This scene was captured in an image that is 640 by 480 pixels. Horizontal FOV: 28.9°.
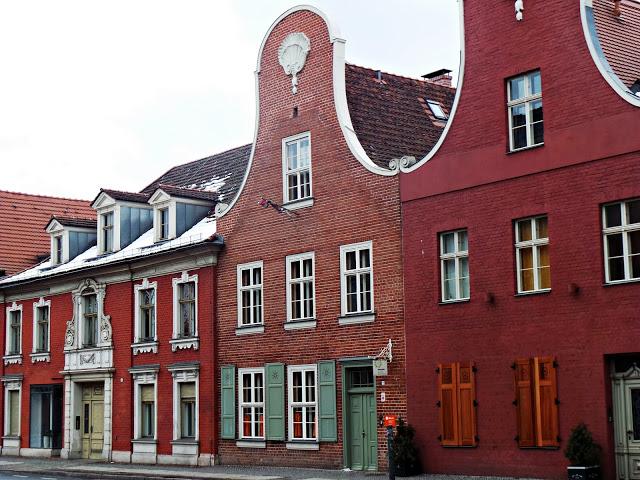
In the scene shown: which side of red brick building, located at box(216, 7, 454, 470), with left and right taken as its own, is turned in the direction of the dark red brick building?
left

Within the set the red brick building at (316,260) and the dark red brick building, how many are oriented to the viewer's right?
0

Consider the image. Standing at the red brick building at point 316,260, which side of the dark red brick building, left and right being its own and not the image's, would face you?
right

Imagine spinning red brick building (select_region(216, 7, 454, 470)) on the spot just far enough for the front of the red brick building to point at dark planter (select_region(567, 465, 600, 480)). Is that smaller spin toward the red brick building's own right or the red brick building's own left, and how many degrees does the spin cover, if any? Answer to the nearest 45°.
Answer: approximately 90° to the red brick building's own left

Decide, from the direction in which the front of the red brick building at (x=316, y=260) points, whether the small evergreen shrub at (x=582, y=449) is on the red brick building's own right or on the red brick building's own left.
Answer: on the red brick building's own left

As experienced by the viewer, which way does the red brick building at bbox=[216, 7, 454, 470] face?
facing the viewer and to the left of the viewer

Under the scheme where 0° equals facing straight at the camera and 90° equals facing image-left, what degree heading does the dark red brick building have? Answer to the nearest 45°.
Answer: approximately 45°
